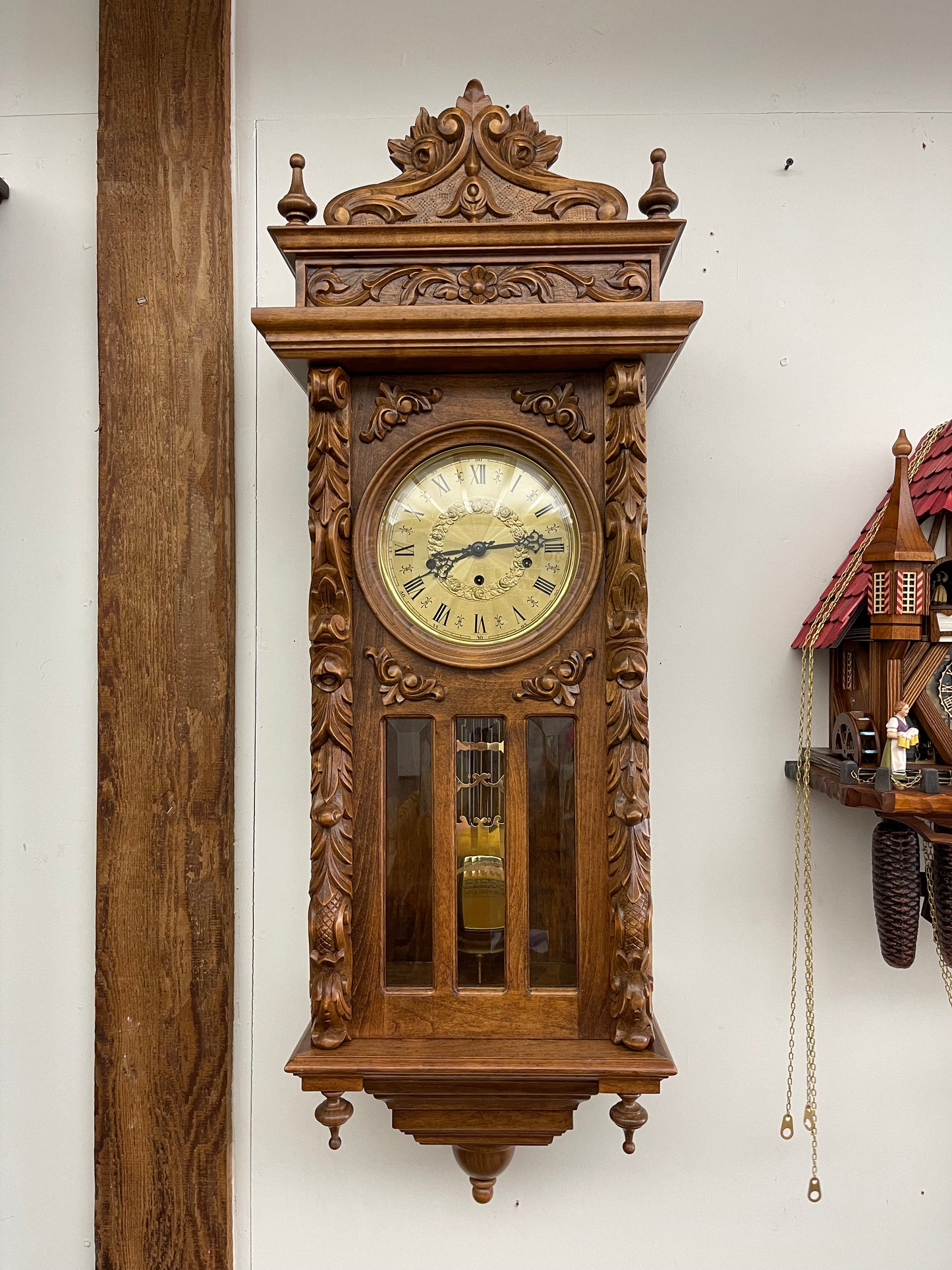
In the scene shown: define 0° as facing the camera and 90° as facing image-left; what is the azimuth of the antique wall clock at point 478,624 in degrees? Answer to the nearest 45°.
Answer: approximately 0°
